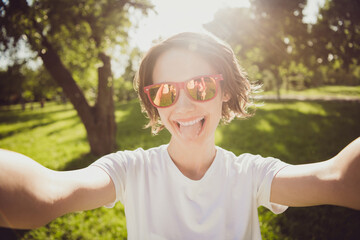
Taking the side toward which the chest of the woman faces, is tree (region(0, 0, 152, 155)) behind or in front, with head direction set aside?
behind

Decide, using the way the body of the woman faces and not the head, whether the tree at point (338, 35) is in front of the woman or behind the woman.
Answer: behind

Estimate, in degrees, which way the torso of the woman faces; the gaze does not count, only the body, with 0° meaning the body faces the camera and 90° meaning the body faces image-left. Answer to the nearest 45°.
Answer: approximately 0°
